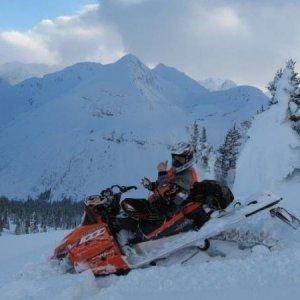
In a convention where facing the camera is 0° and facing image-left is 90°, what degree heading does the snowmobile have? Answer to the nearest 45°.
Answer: approximately 90°

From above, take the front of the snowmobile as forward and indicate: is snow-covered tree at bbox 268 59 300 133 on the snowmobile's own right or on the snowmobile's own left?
on the snowmobile's own right
